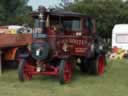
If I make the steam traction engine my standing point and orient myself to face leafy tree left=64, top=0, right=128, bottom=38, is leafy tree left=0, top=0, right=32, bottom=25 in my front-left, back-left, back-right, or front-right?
front-left

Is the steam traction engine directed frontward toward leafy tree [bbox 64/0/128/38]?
no

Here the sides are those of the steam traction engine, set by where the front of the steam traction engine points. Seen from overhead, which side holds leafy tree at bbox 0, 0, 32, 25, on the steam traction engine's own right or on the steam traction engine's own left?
on the steam traction engine's own right

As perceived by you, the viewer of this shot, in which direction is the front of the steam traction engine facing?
facing the viewer and to the left of the viewer
